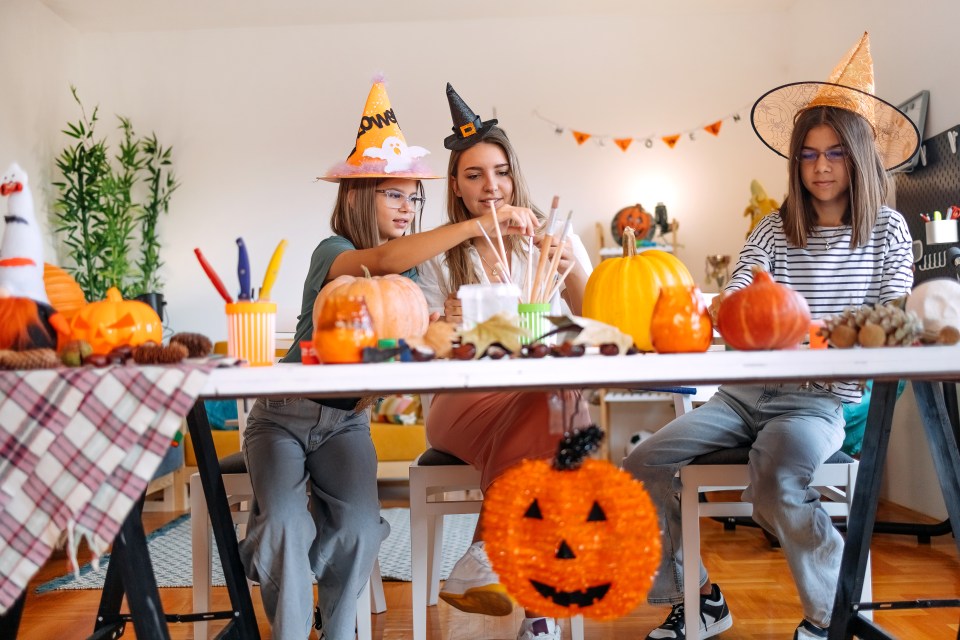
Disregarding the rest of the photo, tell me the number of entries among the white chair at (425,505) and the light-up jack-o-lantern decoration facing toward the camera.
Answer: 2

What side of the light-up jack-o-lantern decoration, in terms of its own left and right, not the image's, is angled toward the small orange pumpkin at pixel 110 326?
right

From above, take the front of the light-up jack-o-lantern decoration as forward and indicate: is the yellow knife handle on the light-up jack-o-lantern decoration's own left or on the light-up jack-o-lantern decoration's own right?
on the light-up jack-o-lantern decoration's own right

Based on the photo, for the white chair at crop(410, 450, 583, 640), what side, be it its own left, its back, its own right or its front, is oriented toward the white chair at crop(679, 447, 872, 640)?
left

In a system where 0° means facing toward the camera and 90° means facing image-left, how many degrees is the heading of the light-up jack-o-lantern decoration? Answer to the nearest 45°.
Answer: approximately 0°

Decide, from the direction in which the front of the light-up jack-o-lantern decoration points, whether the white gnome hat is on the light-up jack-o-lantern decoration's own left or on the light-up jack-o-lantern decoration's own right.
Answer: on the light-up jack-o-lantern decoration's own right
